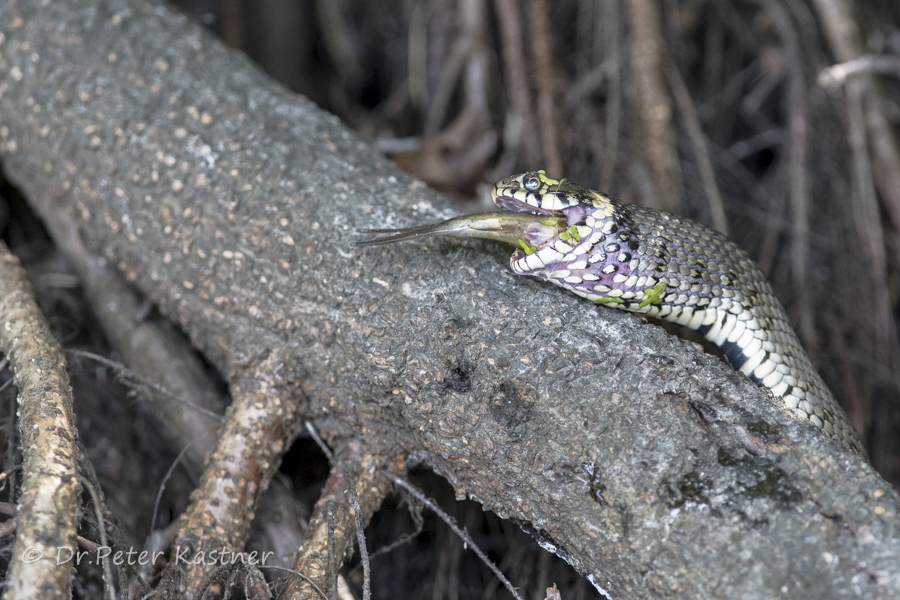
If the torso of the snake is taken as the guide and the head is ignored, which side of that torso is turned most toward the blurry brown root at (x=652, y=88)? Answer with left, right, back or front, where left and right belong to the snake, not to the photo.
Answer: right

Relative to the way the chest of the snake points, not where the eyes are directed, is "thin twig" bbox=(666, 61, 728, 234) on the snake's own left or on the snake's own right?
on the snake's own right

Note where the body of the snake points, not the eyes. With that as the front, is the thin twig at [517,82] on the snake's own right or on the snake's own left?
on the snake's own right

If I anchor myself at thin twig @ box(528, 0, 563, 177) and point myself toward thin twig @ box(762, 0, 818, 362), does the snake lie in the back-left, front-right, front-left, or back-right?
front-right

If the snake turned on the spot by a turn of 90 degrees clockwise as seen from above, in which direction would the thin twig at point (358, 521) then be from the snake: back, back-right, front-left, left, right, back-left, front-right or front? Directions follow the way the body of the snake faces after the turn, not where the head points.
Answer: back-left

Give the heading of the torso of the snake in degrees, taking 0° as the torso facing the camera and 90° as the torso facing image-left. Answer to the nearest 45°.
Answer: approximately 90°

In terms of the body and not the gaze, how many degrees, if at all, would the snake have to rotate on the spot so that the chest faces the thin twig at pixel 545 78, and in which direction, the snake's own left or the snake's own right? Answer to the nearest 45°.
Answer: approximately 90° to the snake's own right

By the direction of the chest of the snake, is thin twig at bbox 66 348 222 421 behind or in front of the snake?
in front

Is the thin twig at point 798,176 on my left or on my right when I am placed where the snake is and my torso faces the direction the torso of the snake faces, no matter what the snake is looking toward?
on my right

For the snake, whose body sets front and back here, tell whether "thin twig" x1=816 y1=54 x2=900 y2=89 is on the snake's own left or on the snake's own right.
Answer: on the snake's own right
